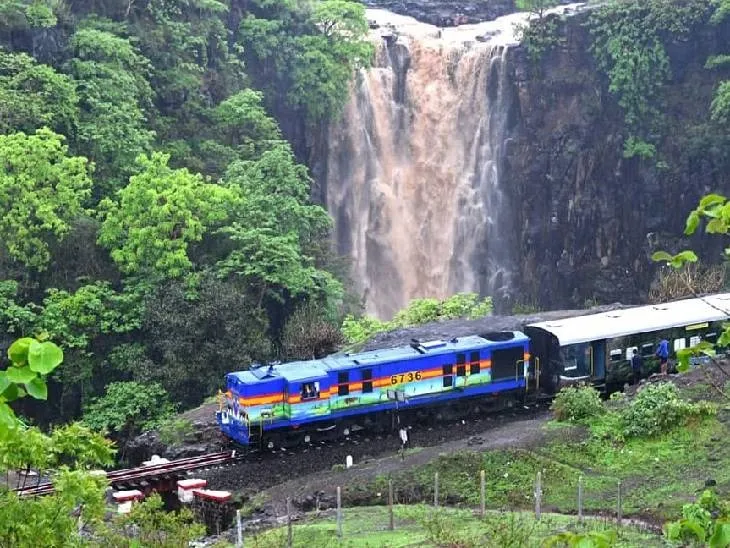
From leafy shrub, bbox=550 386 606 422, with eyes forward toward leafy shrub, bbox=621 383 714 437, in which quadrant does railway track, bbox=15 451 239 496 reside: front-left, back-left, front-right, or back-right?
back-right

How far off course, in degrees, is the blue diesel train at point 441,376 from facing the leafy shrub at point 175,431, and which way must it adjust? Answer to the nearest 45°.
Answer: approximately 45° to its right

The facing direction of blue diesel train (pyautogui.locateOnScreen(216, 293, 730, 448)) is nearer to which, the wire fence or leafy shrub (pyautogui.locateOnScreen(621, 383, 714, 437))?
the wire fence

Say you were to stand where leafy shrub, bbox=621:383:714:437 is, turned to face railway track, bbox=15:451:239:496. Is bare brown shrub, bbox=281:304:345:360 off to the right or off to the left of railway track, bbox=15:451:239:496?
right

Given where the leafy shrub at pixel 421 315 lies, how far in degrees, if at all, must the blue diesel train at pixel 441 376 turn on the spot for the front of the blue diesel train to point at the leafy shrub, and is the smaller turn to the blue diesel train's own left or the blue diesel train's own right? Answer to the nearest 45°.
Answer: approximately 135° to the blue diesel train's own right

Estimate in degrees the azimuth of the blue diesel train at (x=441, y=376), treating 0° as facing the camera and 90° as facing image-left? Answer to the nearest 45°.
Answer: approximately 45°

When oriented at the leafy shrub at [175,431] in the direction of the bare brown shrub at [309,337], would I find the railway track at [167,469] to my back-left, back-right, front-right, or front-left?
back-right
